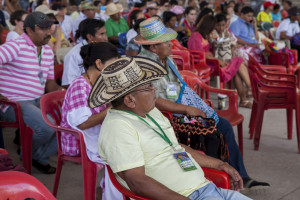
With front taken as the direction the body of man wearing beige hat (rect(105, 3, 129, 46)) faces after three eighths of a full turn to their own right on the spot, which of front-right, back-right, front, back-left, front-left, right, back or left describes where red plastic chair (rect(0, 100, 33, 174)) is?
left

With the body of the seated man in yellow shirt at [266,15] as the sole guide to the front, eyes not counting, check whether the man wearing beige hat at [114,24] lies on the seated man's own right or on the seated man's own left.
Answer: on the seated man's own right

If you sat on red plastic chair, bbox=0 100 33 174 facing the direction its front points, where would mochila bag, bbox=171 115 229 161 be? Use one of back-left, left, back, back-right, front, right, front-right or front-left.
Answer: front-right

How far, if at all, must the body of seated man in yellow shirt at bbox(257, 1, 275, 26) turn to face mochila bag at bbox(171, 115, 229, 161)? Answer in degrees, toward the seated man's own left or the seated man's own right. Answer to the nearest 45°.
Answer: approximately 45° to the seated man's own right

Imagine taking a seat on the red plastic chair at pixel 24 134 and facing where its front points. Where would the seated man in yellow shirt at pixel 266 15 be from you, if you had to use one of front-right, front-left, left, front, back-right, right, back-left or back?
front-left

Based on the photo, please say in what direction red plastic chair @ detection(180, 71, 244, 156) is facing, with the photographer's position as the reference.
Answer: facing the viewer and to the right of the viewer

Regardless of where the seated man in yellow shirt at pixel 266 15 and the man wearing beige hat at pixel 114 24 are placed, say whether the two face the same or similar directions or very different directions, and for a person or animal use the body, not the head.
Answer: same or similar directions

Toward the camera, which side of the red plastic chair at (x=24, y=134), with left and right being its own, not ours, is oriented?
right
